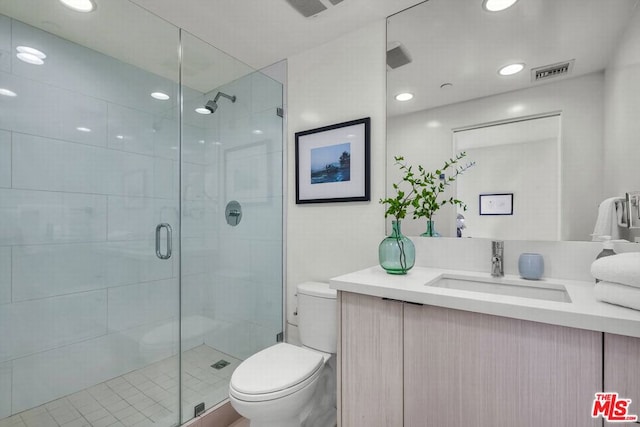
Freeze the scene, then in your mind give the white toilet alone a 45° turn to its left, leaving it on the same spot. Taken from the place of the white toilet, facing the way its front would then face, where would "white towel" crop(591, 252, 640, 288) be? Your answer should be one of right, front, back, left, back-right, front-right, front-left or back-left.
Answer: front-left

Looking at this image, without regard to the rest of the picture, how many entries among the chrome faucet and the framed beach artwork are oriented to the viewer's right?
0

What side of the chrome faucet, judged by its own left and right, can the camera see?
front

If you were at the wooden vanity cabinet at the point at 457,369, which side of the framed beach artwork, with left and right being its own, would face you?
left

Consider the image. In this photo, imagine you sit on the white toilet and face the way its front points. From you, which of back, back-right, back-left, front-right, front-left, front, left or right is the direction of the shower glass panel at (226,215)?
right

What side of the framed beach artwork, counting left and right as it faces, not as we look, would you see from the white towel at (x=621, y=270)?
left

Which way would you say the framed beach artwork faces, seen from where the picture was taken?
facing the viewer and to the left of the viewer

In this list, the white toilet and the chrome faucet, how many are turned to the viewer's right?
0

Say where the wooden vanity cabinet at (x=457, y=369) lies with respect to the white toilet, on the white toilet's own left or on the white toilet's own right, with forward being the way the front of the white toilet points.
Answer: on the white toilet's own left

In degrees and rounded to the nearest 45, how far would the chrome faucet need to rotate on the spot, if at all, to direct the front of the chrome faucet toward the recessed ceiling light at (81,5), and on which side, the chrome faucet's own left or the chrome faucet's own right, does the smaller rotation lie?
approximately 45° to the chrome faucet's own right
